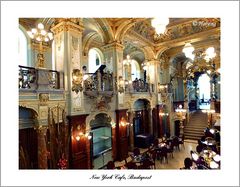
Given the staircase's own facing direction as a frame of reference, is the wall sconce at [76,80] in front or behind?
in front

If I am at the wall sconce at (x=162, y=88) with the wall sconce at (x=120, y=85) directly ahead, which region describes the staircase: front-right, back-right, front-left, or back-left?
back-left

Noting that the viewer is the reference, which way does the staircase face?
facing the viewer

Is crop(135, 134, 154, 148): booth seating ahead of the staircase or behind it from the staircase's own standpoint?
ahead

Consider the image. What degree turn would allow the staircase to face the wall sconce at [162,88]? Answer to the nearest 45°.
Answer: approximately 45° to its right
